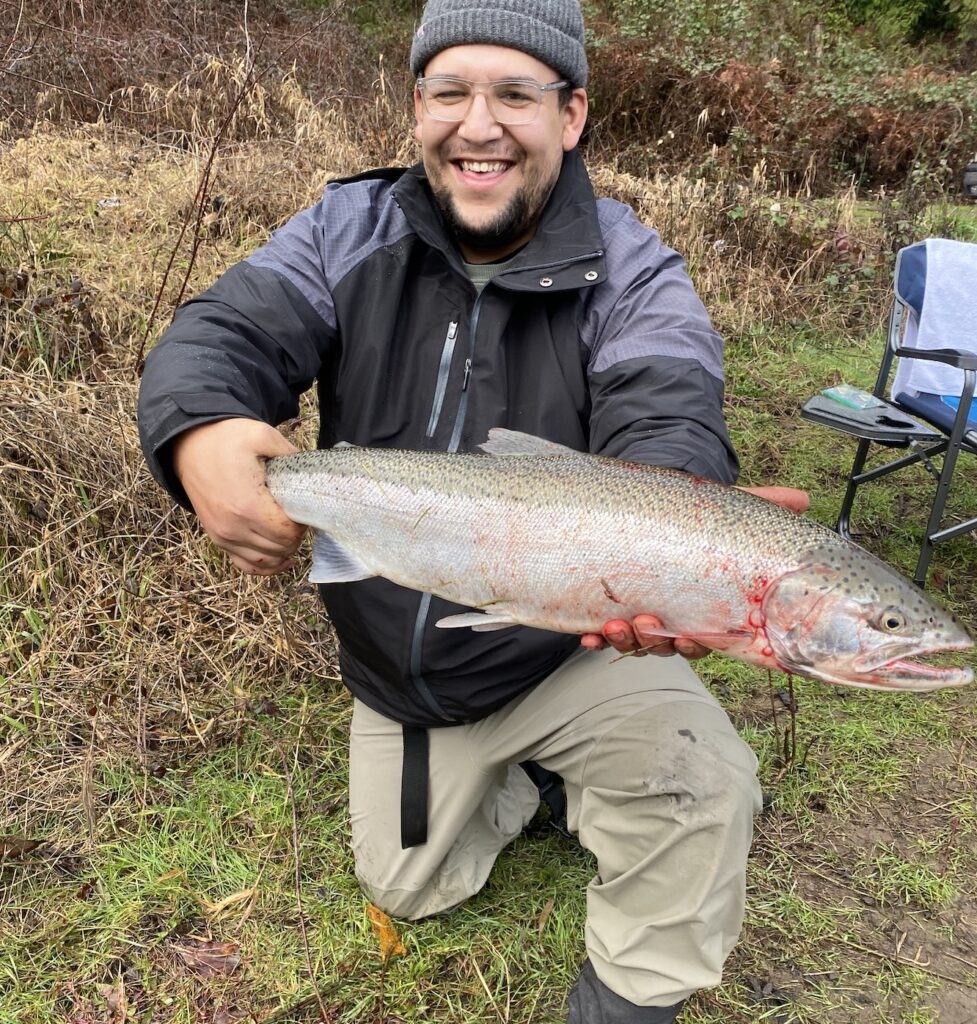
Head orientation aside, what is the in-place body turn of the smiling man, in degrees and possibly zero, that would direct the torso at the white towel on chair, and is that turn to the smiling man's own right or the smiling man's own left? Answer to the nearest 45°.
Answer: approximately 135° to the smiling man's own left

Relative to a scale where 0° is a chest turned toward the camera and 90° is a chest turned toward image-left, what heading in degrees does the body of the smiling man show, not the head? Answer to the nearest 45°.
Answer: approximately 0°

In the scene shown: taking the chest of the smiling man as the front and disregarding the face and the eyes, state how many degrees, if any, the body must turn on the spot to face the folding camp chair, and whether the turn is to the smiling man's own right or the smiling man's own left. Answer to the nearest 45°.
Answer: approximately 135° to the smiling man's own left

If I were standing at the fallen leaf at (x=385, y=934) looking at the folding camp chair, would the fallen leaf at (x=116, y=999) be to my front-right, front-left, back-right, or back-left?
back-left

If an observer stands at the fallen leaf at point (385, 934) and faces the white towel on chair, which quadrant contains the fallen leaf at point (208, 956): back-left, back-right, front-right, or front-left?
back-left
